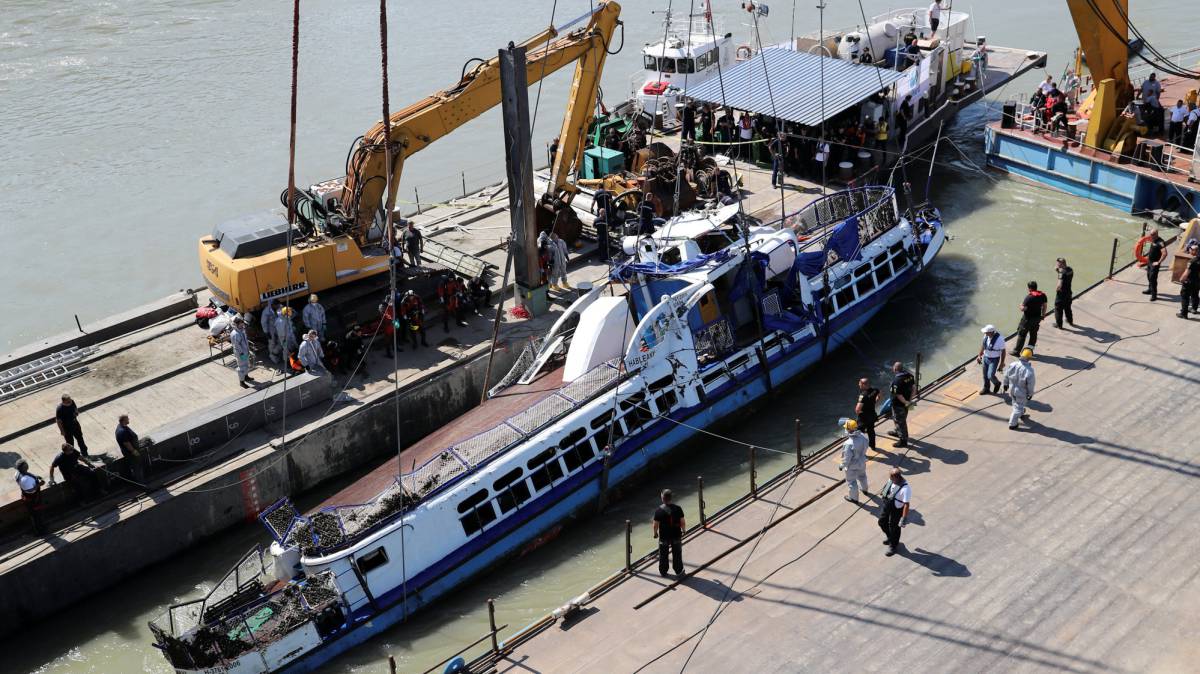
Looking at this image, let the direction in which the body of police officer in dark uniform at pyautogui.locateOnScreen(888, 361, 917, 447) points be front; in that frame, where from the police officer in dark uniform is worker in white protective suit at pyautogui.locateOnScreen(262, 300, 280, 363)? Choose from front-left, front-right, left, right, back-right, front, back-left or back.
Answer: front-left

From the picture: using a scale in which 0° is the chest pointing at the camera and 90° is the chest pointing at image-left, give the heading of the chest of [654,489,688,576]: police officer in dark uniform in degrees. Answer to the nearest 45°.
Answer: approximately 180°

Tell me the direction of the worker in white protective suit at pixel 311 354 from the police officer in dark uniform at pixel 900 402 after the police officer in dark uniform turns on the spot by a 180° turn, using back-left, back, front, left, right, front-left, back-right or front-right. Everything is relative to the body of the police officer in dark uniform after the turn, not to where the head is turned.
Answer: back-right

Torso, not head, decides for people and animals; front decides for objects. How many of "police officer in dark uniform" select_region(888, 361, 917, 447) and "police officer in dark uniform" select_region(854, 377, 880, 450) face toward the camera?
0

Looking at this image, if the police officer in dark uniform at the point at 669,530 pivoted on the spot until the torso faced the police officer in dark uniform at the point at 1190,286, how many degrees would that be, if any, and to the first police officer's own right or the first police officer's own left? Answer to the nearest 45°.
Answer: approximately 45° to the first police officer's own right

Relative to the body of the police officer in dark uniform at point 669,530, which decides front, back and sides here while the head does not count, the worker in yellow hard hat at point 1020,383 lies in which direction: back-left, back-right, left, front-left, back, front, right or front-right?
front-right

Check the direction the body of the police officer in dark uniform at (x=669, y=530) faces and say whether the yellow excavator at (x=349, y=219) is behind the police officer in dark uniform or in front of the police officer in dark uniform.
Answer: in front

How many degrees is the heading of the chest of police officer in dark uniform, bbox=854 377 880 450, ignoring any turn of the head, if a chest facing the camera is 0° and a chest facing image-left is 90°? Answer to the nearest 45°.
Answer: approximately 135°

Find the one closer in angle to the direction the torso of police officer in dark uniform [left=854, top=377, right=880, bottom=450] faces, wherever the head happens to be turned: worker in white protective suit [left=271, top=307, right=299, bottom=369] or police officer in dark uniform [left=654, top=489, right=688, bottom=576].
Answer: the worker in white protective suit

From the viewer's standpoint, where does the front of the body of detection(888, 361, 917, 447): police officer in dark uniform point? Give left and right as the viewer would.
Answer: facing away from the viewer and to the left of the viewer
